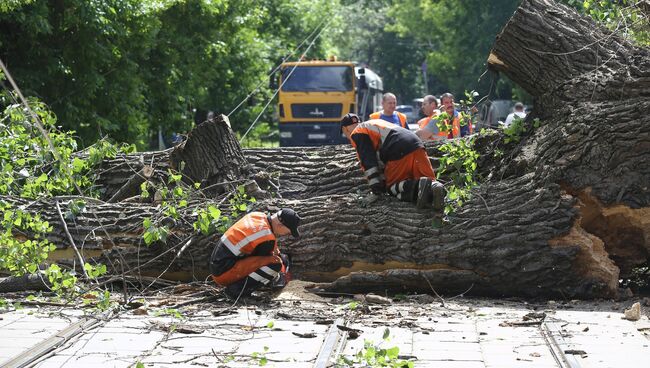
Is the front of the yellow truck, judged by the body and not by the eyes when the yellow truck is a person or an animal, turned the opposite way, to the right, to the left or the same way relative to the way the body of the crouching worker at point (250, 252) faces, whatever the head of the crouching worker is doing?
to the right

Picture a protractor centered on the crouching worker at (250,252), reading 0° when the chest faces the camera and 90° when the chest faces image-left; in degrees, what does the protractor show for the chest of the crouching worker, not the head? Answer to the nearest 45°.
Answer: approximately 270°

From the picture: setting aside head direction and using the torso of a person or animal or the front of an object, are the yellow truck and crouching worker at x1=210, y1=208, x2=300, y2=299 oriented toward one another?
no

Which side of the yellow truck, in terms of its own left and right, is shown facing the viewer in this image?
front

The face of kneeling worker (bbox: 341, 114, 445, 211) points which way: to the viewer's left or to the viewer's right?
to the viewer's left

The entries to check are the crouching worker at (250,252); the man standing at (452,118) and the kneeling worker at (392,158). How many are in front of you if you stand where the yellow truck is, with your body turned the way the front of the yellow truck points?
3

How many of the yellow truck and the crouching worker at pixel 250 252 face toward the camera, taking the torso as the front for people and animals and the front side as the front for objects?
1

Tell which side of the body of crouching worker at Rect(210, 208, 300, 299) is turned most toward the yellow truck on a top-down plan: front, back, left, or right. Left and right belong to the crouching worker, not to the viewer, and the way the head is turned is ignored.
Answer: left

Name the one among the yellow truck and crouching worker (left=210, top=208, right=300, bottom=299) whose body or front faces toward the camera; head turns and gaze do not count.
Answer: the yellow truck

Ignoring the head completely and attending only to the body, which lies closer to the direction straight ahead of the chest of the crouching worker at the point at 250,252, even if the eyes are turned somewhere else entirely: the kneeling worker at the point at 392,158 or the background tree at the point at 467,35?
the kneeling worker

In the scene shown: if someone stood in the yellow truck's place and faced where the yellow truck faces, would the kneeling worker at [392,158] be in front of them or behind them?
in front

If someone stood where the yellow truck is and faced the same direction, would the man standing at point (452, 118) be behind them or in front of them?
in front

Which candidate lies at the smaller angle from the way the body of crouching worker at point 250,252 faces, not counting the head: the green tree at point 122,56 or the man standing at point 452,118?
the man standing

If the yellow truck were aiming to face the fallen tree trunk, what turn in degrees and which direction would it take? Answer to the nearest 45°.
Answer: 0° — it already faces it

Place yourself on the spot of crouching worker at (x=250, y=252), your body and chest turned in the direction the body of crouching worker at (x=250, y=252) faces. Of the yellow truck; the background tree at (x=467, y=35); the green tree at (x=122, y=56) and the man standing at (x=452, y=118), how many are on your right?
0
